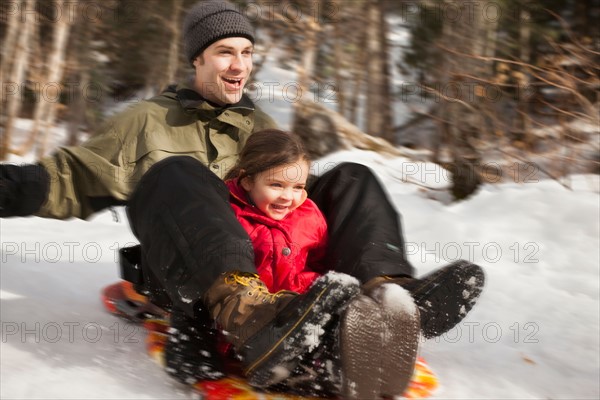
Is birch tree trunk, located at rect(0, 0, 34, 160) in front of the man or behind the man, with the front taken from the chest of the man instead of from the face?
behind

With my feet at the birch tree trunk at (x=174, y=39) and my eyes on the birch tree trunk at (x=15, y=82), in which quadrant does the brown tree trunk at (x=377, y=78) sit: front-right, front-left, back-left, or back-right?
back-left

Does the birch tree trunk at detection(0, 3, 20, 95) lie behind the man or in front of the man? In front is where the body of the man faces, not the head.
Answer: behind

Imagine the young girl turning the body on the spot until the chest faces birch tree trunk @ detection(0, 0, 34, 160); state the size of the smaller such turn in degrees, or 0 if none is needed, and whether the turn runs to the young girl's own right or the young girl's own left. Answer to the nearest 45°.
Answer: approximately 180°

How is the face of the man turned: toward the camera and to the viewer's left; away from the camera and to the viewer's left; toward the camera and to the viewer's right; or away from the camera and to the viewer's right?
toward the camera and to the viewer's right

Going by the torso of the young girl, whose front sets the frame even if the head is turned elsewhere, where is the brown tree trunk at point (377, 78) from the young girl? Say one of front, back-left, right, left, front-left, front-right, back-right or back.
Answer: back-left

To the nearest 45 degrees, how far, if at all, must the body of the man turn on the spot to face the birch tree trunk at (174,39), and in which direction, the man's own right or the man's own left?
approximately 135° to the man's own left

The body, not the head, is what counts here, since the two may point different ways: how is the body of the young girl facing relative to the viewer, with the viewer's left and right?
facing the viewer and to the right of the viewer

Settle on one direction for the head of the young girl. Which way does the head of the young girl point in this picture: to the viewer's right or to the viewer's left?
to the viewer's right
